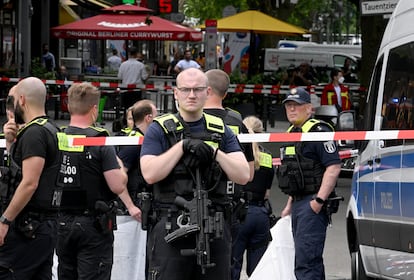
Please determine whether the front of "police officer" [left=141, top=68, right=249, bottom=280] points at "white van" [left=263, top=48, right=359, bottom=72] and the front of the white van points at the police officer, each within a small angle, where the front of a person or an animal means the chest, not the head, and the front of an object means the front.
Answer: no

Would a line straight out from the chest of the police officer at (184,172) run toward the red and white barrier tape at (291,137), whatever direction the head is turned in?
no

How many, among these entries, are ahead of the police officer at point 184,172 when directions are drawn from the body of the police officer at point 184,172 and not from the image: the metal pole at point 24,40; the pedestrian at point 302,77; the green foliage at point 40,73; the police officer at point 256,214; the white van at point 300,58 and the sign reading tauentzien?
0

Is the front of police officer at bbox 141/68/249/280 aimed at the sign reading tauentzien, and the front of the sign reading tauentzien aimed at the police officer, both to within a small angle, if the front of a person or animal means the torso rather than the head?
no

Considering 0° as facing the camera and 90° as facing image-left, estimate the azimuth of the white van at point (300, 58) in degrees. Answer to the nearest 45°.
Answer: approximately 270°

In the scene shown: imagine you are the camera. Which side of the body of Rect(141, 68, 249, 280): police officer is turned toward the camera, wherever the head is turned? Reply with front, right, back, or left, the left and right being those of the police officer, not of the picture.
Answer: front

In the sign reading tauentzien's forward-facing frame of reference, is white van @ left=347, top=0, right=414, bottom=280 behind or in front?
in front
